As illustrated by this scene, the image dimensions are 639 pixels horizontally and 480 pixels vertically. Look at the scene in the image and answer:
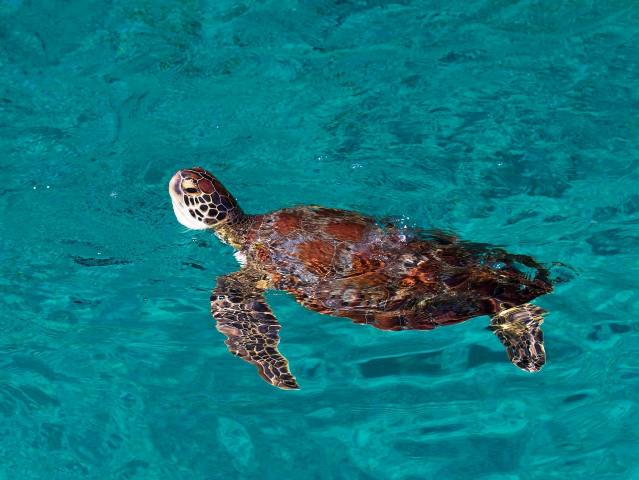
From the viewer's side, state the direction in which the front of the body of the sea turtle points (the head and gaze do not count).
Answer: to the viewer's left
